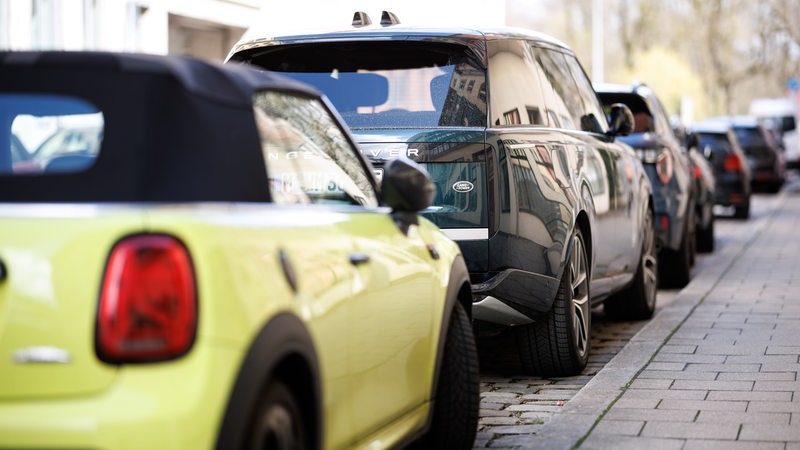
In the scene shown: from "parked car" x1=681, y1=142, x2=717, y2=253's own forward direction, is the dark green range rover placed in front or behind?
behind

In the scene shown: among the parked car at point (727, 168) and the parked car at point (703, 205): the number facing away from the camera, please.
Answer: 2

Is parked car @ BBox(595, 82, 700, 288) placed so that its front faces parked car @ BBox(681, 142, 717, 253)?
yes

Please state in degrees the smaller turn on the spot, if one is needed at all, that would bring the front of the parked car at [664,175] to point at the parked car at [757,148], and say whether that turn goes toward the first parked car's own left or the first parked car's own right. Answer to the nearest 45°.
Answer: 0° — it already faces it

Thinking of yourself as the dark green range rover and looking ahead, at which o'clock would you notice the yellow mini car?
The yellow mini car is roughly at 5 o'clock from the dark green range rover.

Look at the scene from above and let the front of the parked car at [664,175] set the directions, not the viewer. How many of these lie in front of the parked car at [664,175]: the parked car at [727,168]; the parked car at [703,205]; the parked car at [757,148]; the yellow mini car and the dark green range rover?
3

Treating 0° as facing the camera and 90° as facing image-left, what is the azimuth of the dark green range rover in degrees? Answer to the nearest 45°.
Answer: approximately 225°

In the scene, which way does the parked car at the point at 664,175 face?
away from the camera

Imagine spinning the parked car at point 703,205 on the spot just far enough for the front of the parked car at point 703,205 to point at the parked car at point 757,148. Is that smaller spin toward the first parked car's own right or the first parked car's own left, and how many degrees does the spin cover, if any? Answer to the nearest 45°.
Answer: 0° — it already faces it

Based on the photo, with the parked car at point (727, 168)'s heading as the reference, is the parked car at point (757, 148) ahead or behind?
ahead

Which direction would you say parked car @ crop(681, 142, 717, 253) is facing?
away from the camera

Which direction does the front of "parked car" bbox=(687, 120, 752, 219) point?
away from the camera

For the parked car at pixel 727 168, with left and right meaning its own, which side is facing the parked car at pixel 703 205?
back

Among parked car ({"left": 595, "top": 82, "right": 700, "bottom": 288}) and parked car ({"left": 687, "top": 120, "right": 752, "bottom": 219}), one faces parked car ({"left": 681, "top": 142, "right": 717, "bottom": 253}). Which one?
parked car ({"left": 595, "top": 82, "right": 700, "bottom": 288})

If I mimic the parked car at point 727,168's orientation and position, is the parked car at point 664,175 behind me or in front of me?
behind

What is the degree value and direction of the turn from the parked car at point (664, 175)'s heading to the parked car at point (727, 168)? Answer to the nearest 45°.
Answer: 0° — it already faces it

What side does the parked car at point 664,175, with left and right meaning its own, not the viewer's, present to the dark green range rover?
back

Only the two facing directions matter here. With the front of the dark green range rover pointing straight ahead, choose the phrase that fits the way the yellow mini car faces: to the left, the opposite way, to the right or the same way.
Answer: the same way

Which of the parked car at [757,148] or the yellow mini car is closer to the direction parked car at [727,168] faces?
the parked car

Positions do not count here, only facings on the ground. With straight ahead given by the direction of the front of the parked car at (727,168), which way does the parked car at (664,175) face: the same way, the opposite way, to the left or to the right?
the same way

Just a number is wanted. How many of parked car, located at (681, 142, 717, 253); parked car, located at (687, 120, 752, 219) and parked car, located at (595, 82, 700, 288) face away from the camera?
3

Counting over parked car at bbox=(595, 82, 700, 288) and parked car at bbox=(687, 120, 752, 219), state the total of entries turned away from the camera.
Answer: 2
